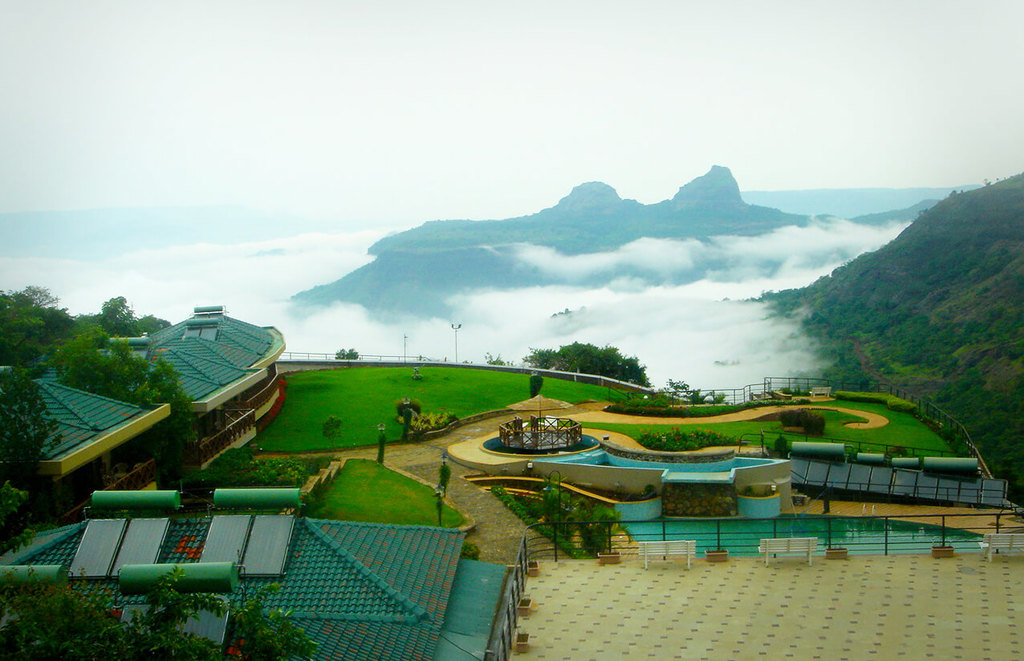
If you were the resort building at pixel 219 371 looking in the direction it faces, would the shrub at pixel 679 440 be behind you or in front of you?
in front

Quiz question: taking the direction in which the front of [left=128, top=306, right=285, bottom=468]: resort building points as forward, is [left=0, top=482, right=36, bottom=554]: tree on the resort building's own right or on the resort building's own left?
on the resort building's own right

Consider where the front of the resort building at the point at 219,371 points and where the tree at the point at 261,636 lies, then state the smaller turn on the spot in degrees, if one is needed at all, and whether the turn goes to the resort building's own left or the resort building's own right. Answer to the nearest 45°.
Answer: approximately 45° to the resort building's own right

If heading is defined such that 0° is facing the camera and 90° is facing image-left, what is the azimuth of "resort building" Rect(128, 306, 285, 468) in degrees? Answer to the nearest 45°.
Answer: approximately 315°

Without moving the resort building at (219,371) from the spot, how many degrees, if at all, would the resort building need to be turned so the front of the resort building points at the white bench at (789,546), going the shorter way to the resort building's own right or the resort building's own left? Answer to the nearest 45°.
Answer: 0° — it already faces it

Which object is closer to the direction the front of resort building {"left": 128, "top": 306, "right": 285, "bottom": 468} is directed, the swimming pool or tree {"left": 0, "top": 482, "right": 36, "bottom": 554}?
the swimming pool

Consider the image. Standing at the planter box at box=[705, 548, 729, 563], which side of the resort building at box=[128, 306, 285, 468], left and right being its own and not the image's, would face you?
front

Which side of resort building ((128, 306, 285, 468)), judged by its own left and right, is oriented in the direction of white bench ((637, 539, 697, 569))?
front

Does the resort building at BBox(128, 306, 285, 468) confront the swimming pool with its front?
yes

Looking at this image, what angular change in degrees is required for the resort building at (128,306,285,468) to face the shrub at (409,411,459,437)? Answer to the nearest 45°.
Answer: approximately 45° to its left

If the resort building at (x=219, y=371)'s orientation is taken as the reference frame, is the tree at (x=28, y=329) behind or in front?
behind
